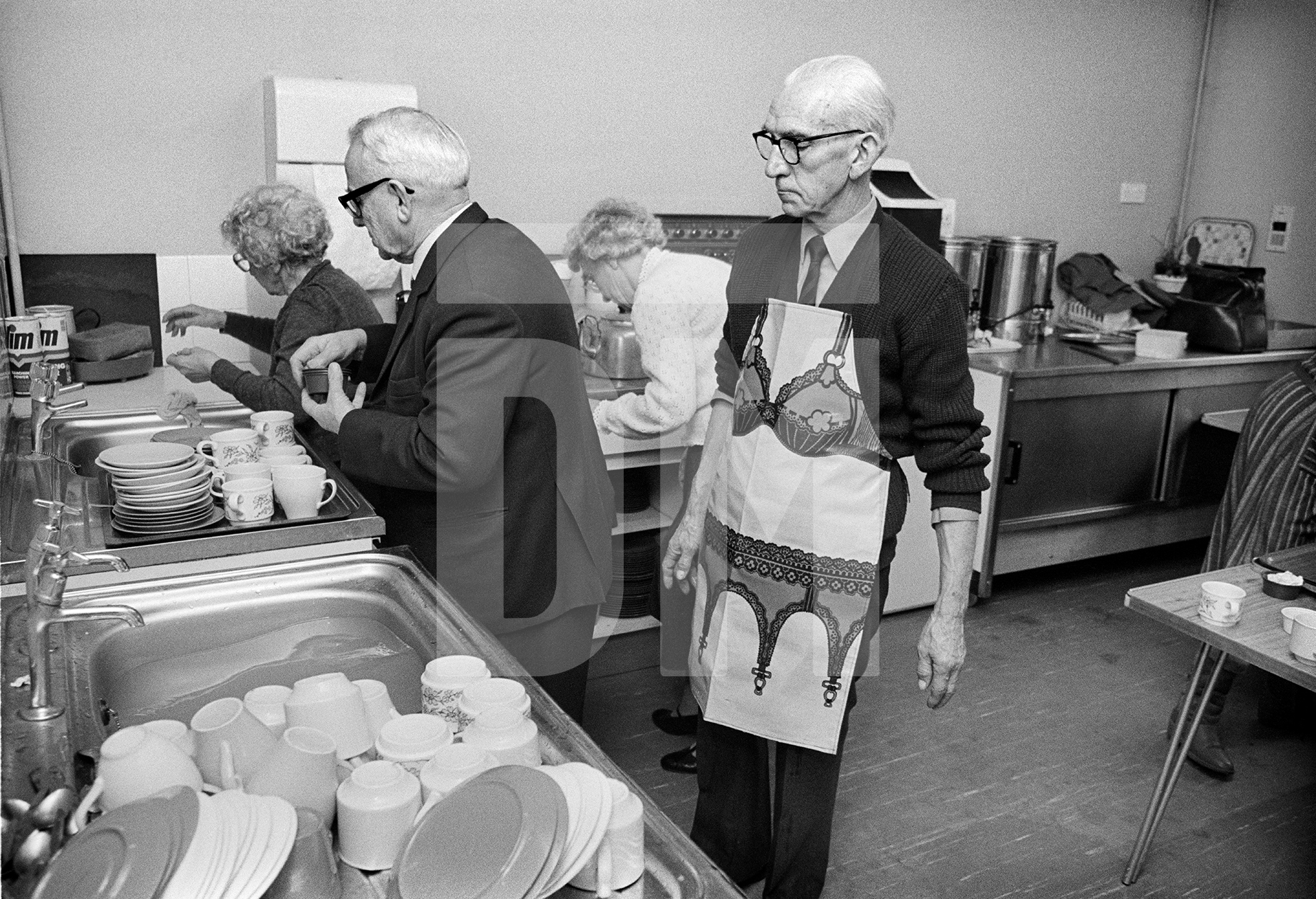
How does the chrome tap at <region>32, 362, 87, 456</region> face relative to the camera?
to the viewer's right

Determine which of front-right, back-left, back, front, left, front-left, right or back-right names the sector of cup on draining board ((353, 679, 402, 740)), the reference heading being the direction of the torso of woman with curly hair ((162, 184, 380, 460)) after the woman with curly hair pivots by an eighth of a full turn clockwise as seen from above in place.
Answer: back

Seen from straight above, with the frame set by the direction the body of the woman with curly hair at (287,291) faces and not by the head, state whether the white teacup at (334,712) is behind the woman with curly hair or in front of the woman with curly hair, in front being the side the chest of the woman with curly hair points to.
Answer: behind

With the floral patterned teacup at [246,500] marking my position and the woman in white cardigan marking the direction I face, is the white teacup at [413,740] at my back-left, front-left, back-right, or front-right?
back-right

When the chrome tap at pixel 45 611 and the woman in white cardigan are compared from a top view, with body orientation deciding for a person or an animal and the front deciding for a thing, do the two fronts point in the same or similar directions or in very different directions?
very different directions

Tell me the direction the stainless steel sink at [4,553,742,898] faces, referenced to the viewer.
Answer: facing to the right of the viewer

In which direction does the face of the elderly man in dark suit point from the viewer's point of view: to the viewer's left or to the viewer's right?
to the viewer's left

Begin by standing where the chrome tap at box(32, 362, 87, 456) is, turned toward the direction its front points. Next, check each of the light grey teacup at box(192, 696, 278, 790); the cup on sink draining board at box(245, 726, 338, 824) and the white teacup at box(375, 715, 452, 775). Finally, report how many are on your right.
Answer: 3

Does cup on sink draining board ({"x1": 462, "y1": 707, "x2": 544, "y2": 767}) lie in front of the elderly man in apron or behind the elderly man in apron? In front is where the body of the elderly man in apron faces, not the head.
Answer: in front

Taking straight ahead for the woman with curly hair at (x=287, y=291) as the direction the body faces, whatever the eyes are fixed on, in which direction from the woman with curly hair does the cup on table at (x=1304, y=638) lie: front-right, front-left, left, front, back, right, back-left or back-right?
back

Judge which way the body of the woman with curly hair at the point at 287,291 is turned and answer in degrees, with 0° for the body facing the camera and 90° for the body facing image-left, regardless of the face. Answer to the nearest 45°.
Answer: approximately 135°

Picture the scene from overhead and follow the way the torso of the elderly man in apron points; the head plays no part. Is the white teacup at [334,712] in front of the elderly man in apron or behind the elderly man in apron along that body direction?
in front

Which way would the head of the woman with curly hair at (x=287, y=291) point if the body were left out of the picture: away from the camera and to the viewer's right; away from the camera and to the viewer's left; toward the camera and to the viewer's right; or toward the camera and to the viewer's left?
away from the camera and to the viewer's left

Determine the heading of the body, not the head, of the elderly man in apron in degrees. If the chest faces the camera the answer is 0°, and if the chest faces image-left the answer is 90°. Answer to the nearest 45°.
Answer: approximately 45°

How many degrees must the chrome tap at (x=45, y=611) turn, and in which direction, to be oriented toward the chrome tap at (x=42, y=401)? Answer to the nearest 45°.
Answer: approximately 90° to its left

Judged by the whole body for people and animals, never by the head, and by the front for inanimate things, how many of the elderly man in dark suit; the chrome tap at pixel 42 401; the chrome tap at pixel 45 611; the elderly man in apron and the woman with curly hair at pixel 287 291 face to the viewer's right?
2
